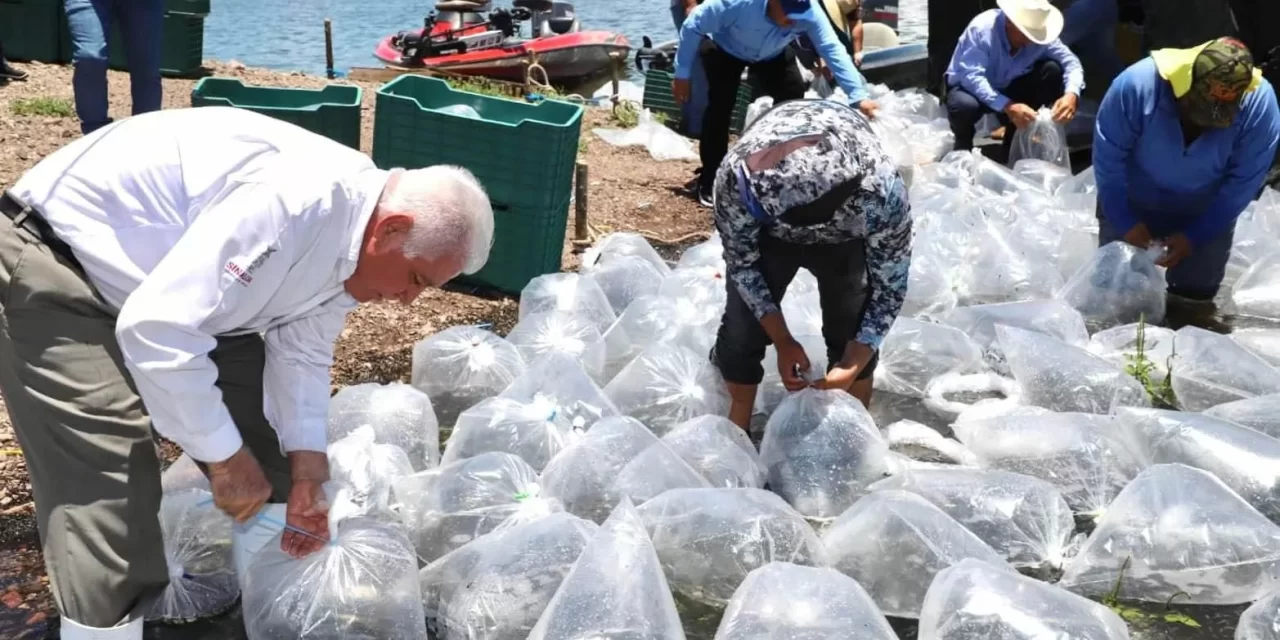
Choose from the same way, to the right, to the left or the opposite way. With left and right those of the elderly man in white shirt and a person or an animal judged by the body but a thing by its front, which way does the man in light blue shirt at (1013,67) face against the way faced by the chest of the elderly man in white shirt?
to the right

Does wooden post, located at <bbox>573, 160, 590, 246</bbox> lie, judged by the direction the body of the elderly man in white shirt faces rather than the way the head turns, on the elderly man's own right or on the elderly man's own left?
on the elderly man's own left

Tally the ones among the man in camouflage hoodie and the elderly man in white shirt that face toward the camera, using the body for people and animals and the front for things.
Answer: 1

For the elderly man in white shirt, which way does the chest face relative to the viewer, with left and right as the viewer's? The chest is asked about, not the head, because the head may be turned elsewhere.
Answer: facing to the right of the viewer

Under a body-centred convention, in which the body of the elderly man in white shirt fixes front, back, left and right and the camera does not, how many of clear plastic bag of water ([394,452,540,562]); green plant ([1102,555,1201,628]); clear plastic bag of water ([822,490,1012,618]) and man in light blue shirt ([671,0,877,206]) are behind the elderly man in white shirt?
0

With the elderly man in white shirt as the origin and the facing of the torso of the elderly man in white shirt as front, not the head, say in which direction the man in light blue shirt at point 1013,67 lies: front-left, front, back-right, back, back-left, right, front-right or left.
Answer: front-left

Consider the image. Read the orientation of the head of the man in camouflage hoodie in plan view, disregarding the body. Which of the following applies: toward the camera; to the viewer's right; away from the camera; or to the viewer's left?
toward the camera

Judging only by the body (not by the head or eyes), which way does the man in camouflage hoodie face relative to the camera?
toward the camera

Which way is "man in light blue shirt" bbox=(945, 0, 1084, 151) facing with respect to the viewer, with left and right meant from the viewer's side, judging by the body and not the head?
facing the viewer and to the right of the viewer

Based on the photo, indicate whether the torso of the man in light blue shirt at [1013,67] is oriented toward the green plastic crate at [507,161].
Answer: no

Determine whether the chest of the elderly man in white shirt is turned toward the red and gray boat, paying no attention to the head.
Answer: no

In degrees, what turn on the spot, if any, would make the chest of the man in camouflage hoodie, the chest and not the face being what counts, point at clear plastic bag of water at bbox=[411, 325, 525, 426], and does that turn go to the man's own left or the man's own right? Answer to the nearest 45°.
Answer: approximately 90° to the man's own right

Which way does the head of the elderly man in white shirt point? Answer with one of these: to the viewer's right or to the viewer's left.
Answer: to the viewer's right

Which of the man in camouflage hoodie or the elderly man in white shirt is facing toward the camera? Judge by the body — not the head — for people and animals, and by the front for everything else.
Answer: the man in camouflage hoodie

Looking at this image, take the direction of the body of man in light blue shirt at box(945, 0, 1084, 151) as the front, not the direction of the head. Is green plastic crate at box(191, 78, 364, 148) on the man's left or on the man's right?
on the man's right

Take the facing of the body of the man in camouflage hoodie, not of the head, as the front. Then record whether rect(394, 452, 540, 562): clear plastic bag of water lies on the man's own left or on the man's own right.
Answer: on the man's own right

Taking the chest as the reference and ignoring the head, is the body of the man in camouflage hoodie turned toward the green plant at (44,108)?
no

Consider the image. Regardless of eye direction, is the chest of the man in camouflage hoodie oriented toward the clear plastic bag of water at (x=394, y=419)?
no
